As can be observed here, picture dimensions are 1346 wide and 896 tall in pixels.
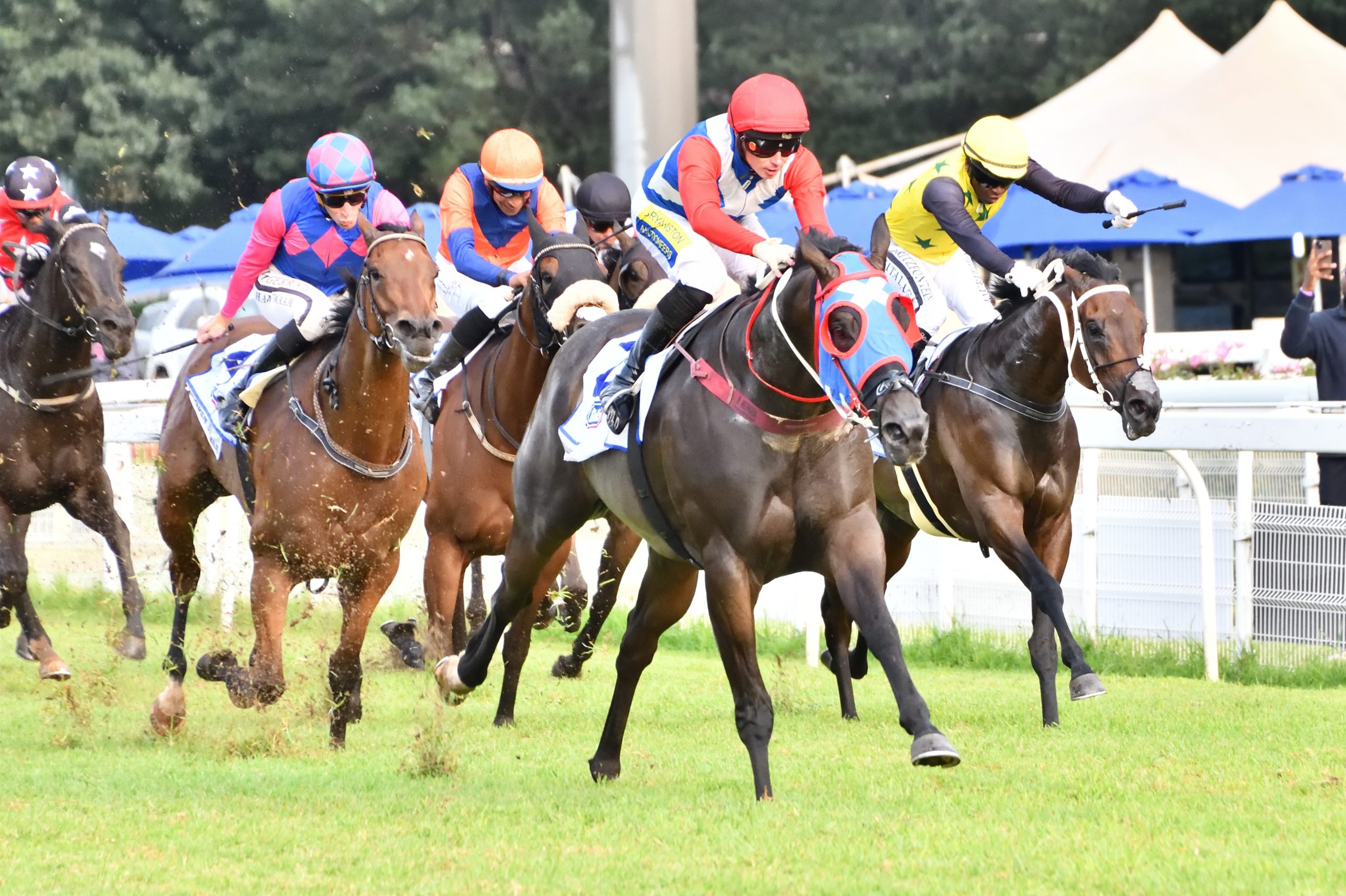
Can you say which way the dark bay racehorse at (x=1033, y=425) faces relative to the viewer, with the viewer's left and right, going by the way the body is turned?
facing the viewer and to the right of the viewer

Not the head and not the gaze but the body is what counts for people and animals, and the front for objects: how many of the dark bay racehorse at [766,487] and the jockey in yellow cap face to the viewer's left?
0

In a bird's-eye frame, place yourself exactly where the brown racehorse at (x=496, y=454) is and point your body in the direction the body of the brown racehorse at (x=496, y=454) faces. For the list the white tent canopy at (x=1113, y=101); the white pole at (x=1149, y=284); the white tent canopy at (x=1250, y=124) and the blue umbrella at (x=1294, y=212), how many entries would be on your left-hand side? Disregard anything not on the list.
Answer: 4

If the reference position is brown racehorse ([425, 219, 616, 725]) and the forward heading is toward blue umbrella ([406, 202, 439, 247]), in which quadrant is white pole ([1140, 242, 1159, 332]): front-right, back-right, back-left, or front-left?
front-right

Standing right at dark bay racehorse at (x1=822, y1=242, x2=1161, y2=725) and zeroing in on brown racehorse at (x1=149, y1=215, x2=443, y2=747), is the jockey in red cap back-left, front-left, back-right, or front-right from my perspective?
front-left

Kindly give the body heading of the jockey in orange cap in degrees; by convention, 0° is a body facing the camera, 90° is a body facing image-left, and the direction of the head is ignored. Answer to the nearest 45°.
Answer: approximately 315°

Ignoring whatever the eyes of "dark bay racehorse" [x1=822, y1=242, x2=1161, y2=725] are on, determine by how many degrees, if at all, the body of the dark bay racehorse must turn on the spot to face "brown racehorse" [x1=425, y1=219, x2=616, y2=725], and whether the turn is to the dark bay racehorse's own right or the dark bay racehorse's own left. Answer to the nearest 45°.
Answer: approximately 135° to the dark bay racehorse's own right

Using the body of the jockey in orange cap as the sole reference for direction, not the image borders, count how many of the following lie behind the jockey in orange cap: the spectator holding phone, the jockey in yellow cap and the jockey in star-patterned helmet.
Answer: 1

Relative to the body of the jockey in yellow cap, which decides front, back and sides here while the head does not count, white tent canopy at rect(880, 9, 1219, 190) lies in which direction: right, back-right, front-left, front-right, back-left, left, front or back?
back-left

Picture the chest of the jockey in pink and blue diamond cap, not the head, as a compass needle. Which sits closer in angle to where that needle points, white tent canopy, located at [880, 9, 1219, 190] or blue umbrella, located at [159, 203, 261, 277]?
the white tent canopy

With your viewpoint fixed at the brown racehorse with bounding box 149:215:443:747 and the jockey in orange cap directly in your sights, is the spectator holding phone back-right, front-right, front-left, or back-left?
front-right
